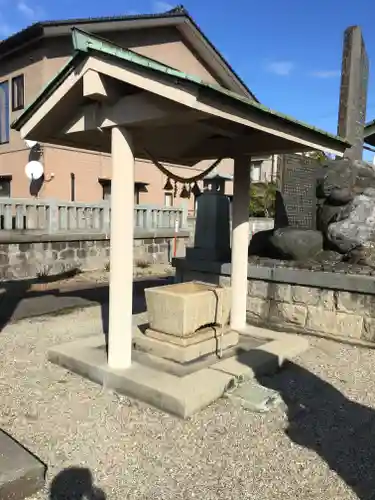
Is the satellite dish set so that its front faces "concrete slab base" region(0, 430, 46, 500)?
yes

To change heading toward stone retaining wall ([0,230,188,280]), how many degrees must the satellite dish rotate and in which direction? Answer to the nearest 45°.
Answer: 0° — it already faces it

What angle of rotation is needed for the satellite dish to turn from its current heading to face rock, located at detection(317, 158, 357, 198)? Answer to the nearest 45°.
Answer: approximately 45° to its left

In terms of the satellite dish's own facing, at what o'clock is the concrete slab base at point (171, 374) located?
The concrete slab base is roughly at 12 o'clock from the satellite dish.

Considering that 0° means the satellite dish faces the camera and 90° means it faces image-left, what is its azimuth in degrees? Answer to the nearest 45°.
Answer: approximately 0°

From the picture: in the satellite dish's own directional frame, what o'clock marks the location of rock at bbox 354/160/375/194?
The rock is roughly at 11 o'clock from the satellite dish.

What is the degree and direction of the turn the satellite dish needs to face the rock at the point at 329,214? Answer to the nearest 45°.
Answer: approximately 45° to its left

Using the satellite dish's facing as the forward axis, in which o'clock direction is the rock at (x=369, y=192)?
The rock is roughly at 11 o'clock from the satellite dish.

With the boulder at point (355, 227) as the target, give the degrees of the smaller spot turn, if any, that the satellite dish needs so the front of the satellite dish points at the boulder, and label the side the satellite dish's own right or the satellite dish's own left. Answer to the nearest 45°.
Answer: approximately 45° to the satellite dish's own left
